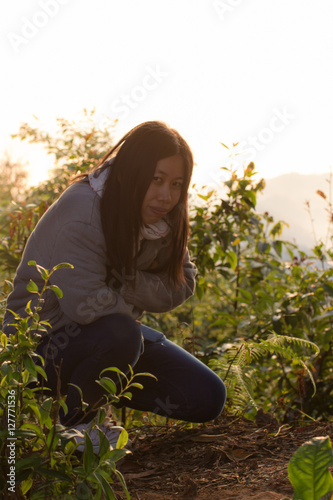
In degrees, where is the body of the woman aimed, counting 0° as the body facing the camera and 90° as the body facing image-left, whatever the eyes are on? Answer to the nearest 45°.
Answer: approximately 315°
